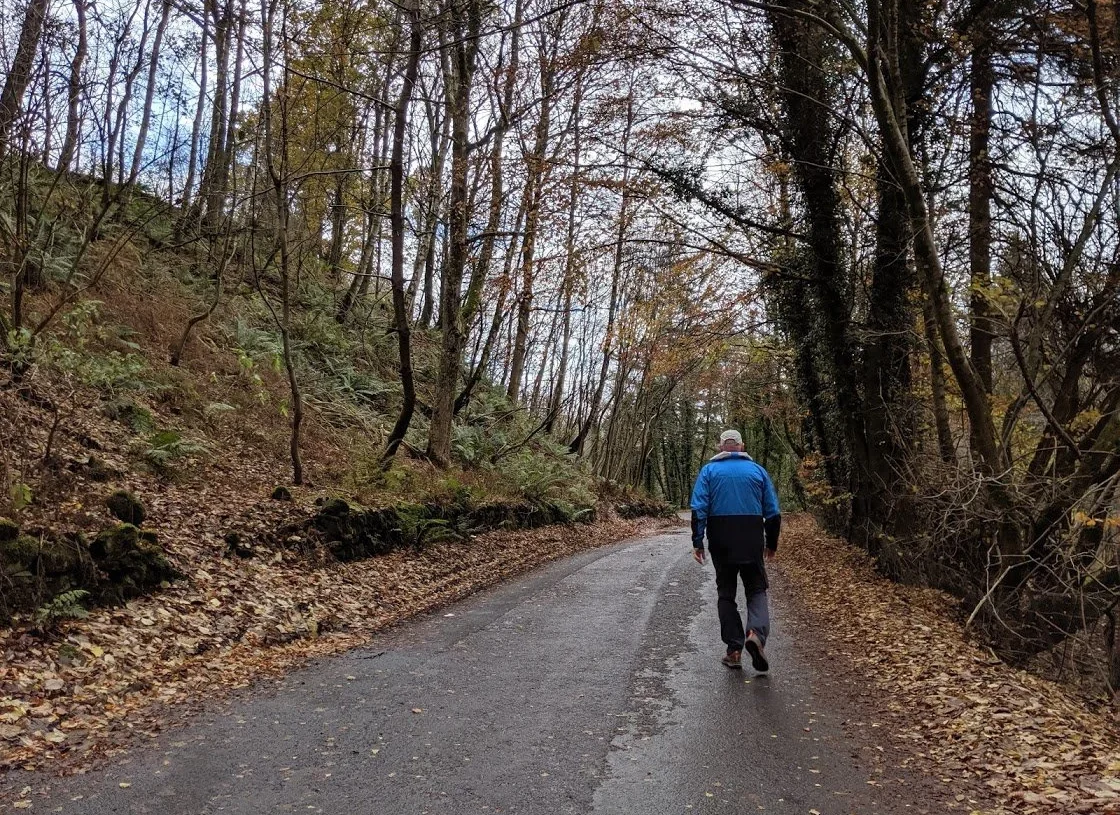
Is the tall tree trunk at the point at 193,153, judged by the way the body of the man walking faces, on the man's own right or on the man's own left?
on the man's own left

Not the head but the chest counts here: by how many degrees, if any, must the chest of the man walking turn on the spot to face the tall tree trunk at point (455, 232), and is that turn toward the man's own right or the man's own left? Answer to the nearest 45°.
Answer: approximately 45° to the man's own left

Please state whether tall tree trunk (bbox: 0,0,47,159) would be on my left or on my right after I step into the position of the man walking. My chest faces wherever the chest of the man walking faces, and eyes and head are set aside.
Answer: on my left

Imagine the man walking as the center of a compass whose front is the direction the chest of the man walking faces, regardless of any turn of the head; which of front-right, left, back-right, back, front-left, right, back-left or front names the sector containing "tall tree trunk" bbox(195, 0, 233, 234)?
front-left

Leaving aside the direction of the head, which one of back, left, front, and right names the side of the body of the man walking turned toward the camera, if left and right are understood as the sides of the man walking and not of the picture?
back

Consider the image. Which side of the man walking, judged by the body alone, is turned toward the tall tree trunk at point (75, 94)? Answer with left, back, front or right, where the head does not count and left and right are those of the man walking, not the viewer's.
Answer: left

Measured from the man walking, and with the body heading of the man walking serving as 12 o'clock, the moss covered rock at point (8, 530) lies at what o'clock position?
The moss covered rock is roughly at 8 o'clock from the man walking.

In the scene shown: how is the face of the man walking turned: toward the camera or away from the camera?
away from the camera

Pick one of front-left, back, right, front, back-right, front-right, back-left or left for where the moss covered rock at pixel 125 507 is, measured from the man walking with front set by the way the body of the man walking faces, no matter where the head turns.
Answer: left

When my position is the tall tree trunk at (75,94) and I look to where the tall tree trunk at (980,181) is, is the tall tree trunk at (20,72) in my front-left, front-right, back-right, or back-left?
back-right

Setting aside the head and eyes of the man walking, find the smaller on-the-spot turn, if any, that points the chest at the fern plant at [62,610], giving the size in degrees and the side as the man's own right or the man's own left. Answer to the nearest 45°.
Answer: approximately 135° to the man's own left
